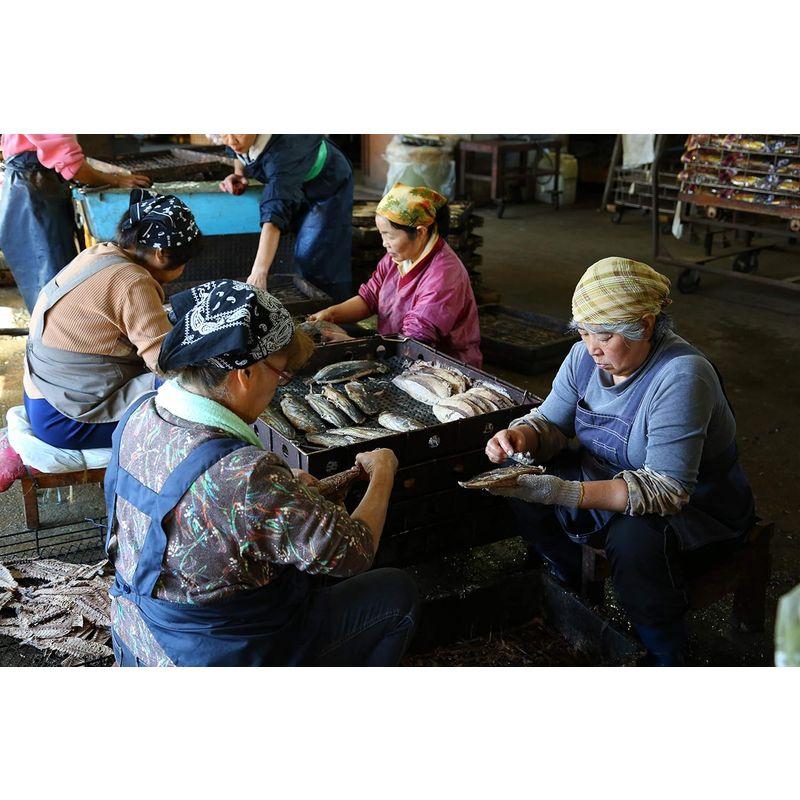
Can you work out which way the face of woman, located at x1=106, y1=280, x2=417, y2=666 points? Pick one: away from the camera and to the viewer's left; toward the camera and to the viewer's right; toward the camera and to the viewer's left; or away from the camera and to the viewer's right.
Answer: away from the camera and to the viewer's right

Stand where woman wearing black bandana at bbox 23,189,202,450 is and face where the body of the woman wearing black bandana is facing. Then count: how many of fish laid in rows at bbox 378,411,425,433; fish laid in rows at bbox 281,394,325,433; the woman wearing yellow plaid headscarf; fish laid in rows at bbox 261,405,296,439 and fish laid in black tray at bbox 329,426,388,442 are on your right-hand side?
5

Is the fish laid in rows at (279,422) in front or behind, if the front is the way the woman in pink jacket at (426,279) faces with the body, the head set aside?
in front

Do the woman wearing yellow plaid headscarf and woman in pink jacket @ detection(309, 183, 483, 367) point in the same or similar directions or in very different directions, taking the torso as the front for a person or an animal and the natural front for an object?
same or similar directions

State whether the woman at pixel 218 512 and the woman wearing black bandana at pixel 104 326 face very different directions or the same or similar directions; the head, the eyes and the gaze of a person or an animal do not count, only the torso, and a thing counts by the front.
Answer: same or similar directions

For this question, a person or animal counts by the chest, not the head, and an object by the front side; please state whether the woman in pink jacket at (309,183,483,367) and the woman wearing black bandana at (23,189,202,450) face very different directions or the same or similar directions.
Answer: very different directions

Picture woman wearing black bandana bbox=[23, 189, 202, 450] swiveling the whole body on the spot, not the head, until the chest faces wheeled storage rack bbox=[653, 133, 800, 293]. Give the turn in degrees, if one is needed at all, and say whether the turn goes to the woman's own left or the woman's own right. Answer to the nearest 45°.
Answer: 0° — they already face it

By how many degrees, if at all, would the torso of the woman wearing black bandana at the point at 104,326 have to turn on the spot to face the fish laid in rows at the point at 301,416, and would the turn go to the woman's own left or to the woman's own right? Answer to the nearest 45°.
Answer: approximately 90° to the woman's own right

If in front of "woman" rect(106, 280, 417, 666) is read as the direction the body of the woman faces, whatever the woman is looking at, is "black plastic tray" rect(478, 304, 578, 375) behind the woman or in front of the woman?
in front

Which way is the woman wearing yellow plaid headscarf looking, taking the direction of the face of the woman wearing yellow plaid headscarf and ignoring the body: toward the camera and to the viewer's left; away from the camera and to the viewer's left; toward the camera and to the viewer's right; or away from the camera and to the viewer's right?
toward the camera and to the viewer's left

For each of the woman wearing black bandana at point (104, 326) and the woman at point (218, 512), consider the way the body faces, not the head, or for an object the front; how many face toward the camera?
0

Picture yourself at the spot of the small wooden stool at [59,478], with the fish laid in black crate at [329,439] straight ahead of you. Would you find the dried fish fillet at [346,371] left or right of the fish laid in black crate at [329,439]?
left
